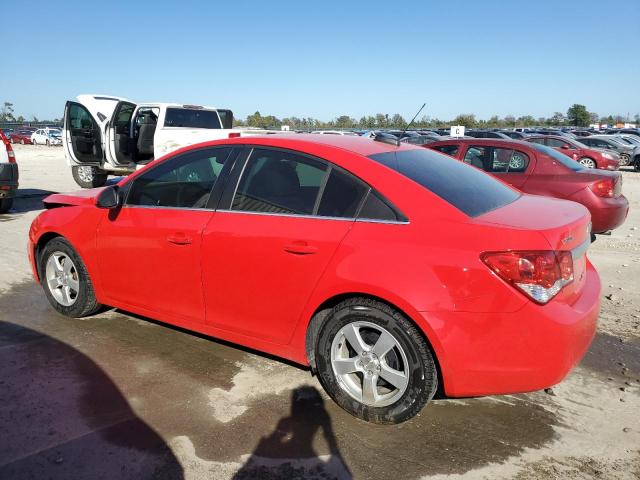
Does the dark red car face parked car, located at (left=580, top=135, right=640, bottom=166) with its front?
no

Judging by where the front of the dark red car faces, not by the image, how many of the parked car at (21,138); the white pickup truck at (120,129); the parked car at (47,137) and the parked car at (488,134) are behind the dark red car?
0

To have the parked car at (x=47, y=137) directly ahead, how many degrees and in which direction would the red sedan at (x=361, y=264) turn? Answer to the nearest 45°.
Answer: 0° — it already faces it

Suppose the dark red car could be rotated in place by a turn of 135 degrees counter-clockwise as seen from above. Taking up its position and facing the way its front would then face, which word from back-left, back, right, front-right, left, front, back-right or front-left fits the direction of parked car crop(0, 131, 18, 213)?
right

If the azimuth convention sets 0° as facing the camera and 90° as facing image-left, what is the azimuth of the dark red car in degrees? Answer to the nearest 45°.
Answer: approximately 135°

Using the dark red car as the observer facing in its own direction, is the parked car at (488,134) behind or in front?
in front

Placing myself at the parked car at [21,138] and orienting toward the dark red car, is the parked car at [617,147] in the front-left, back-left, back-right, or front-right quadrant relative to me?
front-left

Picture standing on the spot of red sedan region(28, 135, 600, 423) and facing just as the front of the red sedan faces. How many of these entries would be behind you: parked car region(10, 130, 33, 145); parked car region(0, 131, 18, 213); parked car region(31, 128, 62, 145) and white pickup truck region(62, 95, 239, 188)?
0

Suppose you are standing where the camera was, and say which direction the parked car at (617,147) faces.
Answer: facing the viewer and to the right of the viewer

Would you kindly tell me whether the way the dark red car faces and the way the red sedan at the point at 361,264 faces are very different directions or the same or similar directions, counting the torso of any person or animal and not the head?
same or similar directions

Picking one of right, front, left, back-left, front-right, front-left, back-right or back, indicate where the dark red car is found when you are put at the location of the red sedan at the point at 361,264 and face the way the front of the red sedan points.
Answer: right

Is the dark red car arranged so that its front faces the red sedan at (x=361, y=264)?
no

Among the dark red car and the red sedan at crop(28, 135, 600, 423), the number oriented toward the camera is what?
0

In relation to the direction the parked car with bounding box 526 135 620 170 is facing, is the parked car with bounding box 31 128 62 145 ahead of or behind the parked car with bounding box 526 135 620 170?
behind
